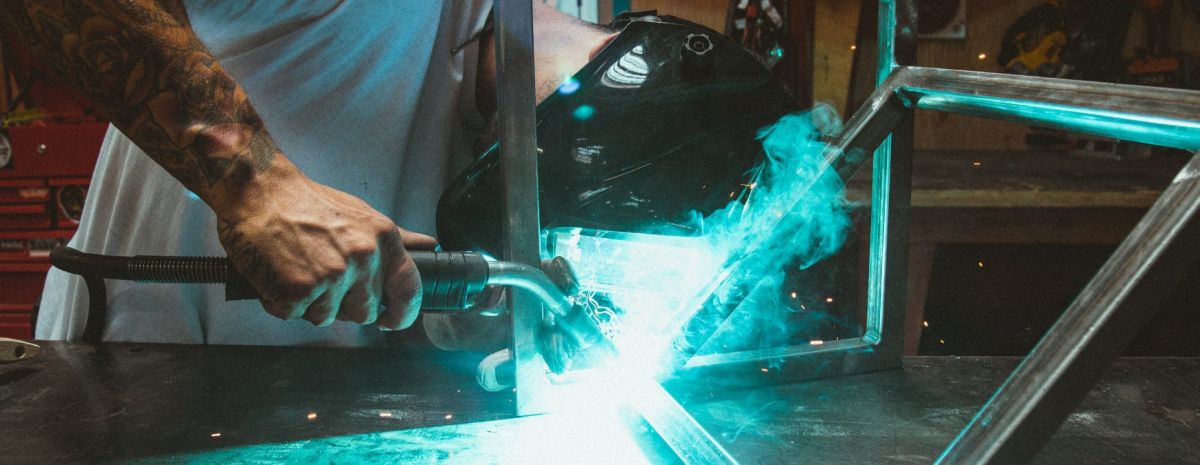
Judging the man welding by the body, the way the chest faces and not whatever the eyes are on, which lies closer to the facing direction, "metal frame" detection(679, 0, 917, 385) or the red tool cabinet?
the metal frame

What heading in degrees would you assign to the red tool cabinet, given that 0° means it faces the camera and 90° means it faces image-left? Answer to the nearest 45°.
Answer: approximately 0°

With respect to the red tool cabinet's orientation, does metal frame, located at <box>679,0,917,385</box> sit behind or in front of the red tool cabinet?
in front

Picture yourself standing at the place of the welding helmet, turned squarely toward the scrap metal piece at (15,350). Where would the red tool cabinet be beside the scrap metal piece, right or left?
right

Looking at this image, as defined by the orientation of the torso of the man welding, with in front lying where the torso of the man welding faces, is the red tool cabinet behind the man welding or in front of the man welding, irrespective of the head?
behind

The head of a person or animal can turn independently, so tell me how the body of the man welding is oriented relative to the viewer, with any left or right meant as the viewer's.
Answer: facing the viewer and to the right of the viewer

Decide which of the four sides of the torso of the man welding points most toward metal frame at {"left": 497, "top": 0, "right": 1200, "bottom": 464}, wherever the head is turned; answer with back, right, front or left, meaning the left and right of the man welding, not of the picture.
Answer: front

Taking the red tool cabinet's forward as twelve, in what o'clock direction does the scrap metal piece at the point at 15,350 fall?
The scrap metal piece is roughly at 12 o'clock from the red tool cabinet.

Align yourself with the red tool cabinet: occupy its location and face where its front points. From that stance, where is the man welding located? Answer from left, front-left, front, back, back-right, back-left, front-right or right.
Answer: front
